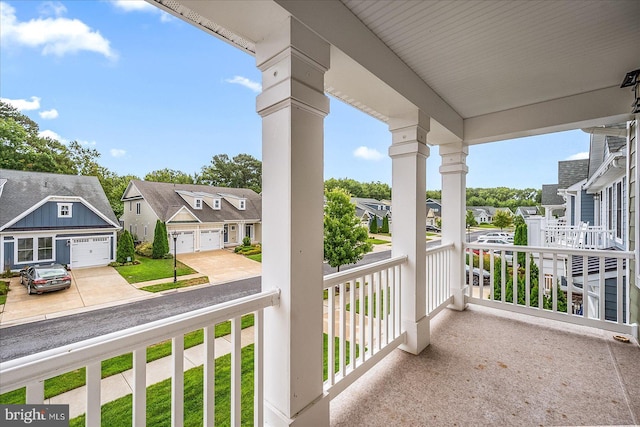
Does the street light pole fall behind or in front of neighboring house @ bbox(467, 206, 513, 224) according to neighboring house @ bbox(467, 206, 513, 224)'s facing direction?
in front

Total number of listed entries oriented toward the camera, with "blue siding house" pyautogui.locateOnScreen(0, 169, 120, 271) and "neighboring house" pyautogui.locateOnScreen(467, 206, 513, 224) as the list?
2

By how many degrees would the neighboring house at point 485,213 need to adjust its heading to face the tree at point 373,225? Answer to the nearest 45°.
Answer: approximately 45° to its right

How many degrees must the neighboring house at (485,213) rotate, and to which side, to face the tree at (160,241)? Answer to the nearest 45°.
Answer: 0° — it already faces it

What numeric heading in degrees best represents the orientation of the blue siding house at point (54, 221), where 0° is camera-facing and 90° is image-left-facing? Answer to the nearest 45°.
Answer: approximately 0°

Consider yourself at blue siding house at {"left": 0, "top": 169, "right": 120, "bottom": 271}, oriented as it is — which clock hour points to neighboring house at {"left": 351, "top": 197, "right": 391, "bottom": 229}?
The neighboring house is roughly at 9 o'clock from the blue siding house.
